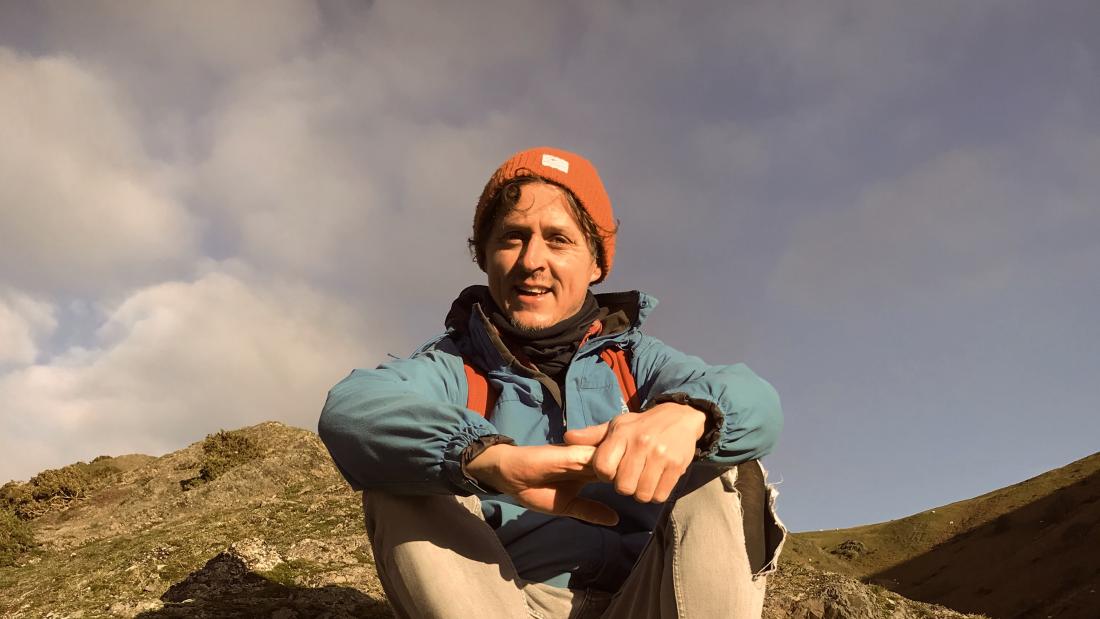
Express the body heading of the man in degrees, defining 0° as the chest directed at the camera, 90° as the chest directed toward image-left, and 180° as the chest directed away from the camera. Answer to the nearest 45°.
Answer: approximately 0°

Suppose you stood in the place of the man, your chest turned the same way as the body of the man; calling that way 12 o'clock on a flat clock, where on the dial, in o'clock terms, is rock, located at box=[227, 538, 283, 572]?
The rock is roughly at 5 o'clock from the man.

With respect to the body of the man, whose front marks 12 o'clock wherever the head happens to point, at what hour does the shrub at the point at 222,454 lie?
The shrub is roughly at 5 o'clock from the man.
